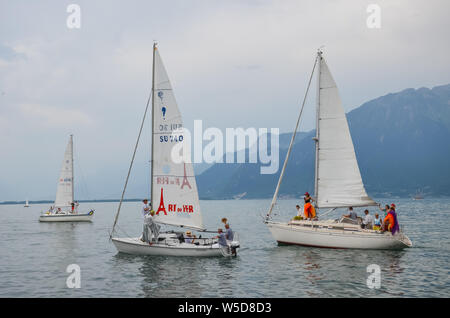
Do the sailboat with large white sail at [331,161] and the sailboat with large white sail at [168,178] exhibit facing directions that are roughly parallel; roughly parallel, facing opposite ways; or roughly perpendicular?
roughly parallel

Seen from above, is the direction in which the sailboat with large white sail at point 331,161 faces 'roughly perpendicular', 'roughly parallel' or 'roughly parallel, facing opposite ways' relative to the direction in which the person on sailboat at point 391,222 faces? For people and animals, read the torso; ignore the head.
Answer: roughly parallel

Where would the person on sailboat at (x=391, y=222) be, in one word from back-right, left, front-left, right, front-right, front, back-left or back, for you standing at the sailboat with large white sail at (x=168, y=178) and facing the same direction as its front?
back

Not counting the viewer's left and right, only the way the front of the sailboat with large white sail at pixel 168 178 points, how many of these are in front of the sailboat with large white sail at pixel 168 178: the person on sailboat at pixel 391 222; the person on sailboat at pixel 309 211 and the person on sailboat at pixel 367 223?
0

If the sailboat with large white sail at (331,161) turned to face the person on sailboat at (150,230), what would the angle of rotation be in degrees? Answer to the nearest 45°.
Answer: approximately 45° to its left

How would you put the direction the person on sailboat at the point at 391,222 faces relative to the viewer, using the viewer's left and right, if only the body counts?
facing to the left of the viewer

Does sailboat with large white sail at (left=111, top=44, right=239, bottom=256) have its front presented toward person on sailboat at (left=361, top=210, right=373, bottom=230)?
no

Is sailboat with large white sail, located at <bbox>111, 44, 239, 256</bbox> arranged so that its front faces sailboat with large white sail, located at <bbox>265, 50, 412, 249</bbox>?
no

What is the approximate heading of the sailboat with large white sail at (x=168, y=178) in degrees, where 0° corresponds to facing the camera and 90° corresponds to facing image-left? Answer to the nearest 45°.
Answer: approximately 90°

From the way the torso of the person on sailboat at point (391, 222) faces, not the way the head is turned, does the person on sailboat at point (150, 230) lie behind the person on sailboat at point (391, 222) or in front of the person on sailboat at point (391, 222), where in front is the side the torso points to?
in front

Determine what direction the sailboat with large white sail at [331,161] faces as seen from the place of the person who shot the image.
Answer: facing to the left of the viewer

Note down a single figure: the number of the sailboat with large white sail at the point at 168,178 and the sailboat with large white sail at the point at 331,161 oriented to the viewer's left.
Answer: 2
